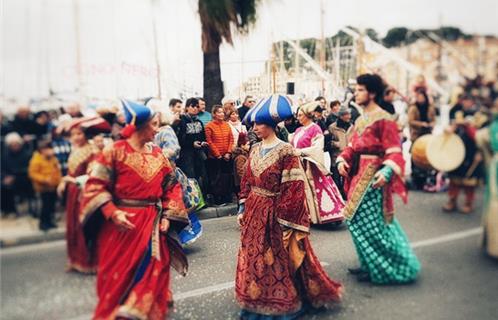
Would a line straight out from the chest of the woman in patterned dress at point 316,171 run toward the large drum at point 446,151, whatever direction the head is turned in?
no

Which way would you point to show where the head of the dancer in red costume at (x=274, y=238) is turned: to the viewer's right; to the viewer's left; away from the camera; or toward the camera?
to the viewer's left

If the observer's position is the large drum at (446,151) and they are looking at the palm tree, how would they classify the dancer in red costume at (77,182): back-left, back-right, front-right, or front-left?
front-left

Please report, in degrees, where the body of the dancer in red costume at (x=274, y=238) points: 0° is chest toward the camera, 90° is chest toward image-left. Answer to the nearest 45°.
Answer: approximately 45°

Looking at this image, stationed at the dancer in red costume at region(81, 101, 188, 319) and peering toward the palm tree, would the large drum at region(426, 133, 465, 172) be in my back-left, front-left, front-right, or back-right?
front-right

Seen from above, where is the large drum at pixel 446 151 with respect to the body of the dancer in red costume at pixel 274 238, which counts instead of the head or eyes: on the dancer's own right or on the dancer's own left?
on the dancer's own left
